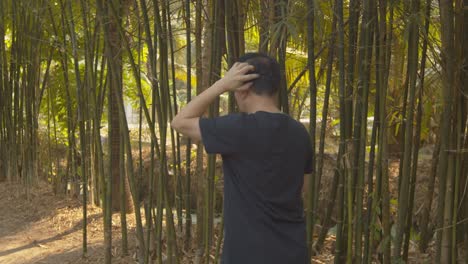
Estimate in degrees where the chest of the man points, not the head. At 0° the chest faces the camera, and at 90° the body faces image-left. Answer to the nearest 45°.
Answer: approximately 135°
